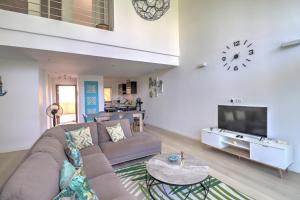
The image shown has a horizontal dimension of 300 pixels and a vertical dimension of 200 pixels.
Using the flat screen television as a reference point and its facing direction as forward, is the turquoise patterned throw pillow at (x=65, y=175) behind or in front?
in front

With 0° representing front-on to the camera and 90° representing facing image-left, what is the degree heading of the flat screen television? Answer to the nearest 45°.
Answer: approximately 45°

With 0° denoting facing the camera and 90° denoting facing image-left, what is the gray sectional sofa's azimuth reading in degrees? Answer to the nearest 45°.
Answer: approximately 315°

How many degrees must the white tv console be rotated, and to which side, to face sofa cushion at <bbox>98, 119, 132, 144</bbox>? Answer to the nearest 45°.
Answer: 0° — it already faces it

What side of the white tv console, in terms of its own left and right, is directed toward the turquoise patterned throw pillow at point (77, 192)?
front

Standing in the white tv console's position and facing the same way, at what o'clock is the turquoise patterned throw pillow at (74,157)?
The turquoise patterned throw pillow is roughly at 12 o'clock from the white tv console.

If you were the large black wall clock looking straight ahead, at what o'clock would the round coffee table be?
The round coffee table is roughly at 11 o'clock from the large black wall clock.

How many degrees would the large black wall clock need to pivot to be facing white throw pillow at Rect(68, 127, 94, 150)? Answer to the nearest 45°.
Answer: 0° — it already faces it

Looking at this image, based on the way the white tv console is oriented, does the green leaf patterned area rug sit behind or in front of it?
in front
